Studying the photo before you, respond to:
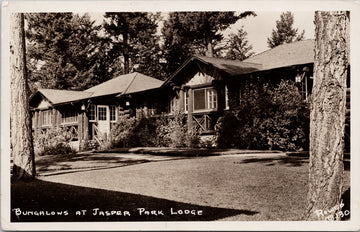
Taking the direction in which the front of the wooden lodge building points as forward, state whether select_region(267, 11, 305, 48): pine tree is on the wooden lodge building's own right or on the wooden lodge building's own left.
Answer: on the wooden lodge building's own left
